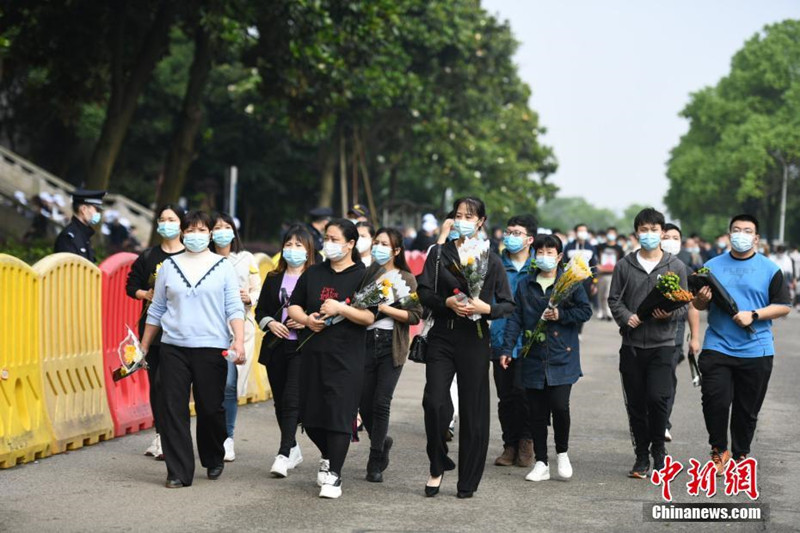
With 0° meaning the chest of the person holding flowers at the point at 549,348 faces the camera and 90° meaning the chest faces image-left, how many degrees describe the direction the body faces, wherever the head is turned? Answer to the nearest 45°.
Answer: approximately 0°

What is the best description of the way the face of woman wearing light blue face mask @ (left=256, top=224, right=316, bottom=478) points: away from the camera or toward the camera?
toward the camera

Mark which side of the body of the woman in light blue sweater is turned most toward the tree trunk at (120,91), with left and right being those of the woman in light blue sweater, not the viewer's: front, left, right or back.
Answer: back

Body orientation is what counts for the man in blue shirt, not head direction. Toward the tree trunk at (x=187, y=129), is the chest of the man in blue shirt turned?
no

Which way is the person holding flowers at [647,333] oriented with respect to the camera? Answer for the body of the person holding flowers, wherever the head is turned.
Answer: toward the camera

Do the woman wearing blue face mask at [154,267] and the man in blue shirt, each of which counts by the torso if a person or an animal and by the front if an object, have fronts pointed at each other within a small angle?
no

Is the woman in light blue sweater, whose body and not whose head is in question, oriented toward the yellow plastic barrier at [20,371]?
no

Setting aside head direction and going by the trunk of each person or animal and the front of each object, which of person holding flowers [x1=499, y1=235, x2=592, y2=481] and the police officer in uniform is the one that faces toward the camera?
the person holding flowers

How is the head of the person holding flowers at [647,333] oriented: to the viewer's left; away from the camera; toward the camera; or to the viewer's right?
toward the camera

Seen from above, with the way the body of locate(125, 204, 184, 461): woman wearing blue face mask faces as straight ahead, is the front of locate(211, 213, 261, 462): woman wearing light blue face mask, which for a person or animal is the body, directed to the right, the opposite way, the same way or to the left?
the same way

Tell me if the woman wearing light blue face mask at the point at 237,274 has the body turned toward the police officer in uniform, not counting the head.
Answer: no

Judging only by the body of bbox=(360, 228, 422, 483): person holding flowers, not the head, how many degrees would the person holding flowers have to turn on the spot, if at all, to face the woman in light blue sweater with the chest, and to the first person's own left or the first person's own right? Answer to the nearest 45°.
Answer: approximately 45° to the first person's own right

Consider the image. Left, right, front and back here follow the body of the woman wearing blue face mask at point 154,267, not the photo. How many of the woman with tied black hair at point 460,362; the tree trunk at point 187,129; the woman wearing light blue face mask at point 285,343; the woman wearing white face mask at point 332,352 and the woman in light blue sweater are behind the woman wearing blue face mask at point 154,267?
1

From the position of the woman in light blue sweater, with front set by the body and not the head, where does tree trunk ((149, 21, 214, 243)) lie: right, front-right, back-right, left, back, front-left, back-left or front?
back

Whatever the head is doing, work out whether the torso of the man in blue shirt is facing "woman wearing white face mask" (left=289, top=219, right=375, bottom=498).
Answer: no
